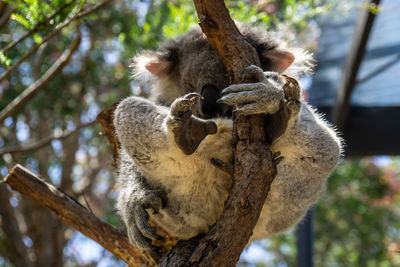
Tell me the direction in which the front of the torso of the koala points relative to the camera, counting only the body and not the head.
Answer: toward the camera

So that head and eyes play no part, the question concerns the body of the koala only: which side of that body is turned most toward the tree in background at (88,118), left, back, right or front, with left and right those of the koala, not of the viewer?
back
